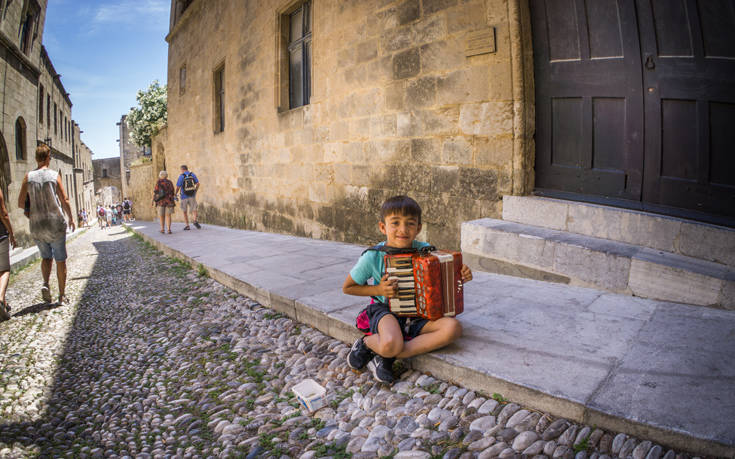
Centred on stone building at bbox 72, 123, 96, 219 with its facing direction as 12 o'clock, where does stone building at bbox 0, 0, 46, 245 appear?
stone building at bbox 0, 0, 46, 245 is roughly at 3 o'clock from stone building at bbox 72, 123, 96, 219.

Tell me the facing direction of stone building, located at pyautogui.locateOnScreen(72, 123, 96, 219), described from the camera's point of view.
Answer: facing to the right of the viewer

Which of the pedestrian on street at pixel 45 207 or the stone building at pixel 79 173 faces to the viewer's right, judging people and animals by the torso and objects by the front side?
the stone building

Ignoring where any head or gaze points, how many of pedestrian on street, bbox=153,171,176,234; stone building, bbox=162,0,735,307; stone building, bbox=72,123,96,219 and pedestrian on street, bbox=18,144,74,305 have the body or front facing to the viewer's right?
1

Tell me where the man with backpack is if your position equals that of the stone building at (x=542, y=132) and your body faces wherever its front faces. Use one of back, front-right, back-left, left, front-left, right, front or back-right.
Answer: right

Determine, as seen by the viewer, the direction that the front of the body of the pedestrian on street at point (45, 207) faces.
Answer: away from the camera

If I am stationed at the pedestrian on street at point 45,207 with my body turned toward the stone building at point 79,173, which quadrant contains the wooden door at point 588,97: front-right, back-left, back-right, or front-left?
back-right
